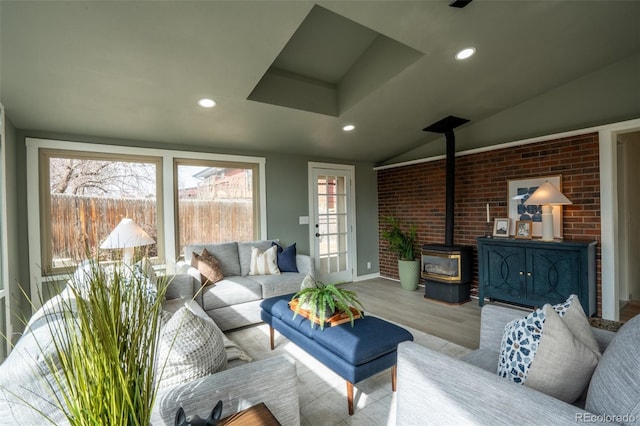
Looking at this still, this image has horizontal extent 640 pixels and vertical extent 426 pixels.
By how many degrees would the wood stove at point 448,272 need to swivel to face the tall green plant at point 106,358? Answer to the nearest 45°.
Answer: approximately 45° to its left

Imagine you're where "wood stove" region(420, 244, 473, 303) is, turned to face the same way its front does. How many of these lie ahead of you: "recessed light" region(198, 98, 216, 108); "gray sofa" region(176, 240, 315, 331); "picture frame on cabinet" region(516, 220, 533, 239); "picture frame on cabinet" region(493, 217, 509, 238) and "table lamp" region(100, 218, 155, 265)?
3

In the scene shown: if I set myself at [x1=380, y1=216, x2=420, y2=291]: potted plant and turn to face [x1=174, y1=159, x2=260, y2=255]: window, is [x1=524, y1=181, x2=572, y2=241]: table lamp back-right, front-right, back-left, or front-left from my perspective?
back-left

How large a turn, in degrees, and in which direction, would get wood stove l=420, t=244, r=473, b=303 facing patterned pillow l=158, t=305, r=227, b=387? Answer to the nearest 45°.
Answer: approximately 45° to its left

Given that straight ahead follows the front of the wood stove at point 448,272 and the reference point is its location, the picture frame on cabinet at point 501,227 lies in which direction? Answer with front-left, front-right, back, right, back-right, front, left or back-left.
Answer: back-left

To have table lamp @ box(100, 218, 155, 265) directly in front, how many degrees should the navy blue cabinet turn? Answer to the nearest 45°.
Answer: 0° — it already faces it

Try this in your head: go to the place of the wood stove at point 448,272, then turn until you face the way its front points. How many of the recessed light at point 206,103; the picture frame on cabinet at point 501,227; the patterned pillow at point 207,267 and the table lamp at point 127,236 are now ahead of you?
3
